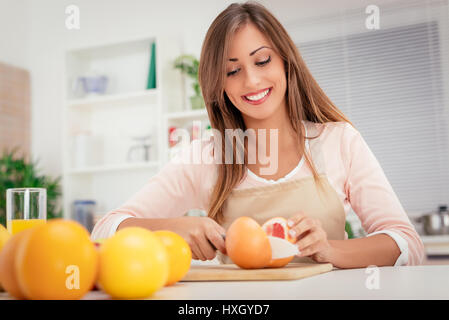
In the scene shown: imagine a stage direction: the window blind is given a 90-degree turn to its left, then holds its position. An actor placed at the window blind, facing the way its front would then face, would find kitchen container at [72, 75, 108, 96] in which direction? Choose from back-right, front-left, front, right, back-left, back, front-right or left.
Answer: back

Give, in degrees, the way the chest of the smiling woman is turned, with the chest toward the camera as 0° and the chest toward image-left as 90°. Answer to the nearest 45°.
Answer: approximately 0°

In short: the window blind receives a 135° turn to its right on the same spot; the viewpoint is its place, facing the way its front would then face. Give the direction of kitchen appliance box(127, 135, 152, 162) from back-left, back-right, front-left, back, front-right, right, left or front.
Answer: front-left

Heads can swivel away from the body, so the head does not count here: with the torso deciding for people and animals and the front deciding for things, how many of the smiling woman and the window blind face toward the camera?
2

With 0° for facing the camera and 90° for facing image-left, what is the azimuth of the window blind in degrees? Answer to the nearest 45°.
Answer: approximately 0°

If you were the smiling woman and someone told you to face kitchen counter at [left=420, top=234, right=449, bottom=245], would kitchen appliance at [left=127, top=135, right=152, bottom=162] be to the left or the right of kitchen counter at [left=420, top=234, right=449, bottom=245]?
left

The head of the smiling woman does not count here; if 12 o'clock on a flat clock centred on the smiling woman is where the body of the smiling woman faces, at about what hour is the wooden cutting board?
The wooden cutting board is roughly at 12 o'clock from the smiling woman.

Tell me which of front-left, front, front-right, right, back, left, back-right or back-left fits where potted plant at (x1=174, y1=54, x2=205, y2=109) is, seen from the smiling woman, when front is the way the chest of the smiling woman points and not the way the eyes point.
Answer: back

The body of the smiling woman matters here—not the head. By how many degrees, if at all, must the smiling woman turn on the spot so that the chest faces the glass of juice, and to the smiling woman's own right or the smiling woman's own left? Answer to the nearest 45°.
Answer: approximately 45° to the smiling woman's own right

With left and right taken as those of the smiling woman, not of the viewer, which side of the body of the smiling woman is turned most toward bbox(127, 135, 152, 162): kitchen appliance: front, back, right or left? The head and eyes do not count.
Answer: back

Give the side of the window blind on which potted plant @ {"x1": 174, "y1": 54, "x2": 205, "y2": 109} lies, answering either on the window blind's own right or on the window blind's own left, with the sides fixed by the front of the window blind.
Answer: on the window blind's own right
